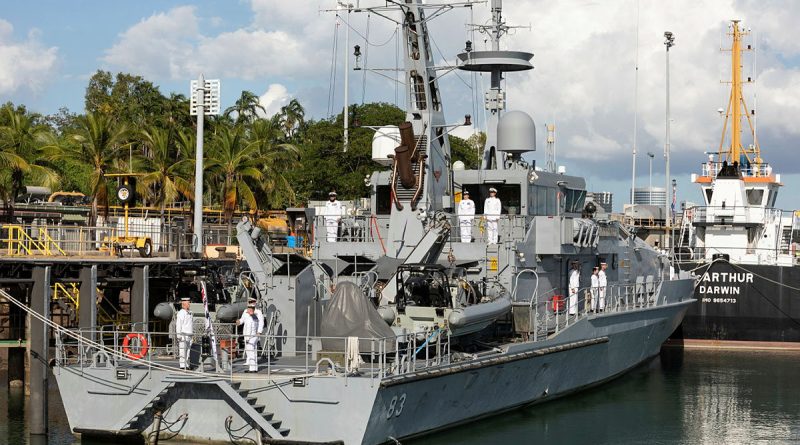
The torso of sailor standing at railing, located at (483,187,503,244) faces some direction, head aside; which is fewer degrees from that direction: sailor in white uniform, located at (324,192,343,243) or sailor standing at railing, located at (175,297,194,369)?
the sailor standing at railing

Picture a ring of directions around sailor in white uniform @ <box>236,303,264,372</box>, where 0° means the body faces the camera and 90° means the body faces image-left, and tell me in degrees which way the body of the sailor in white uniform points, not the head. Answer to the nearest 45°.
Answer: approximately 0°

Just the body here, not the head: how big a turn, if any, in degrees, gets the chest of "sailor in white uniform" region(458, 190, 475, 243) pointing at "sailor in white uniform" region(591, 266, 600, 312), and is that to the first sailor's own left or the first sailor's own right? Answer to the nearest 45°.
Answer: approximately 135° to the first sailor's own left

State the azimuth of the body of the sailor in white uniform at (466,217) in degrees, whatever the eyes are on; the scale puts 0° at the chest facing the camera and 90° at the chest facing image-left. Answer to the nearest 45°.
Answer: approximately 0°

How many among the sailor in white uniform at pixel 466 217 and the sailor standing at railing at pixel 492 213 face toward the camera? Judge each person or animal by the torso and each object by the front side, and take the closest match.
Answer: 2

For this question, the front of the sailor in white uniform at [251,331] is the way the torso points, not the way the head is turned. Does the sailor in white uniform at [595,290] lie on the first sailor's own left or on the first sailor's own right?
on the first sailor's own left

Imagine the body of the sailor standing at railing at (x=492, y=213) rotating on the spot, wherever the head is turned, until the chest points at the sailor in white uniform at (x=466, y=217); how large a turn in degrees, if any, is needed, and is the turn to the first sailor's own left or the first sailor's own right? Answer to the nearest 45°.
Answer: approximately 45° to the first sailor's own right

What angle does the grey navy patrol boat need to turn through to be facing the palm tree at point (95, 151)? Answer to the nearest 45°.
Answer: approximately 90° to its left

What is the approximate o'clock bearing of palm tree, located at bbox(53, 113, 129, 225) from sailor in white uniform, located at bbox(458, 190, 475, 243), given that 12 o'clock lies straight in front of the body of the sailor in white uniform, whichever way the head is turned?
The palm tree is roughly at 4 o'clock from the sailor in white uniform.
